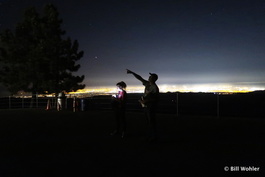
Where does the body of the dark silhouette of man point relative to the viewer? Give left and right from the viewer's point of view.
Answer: facing to the left of the viewer

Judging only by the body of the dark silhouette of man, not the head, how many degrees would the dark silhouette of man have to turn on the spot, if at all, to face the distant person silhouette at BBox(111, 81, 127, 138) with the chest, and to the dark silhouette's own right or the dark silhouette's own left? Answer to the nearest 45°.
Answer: approximately 45° to the dark silhouette's own right
